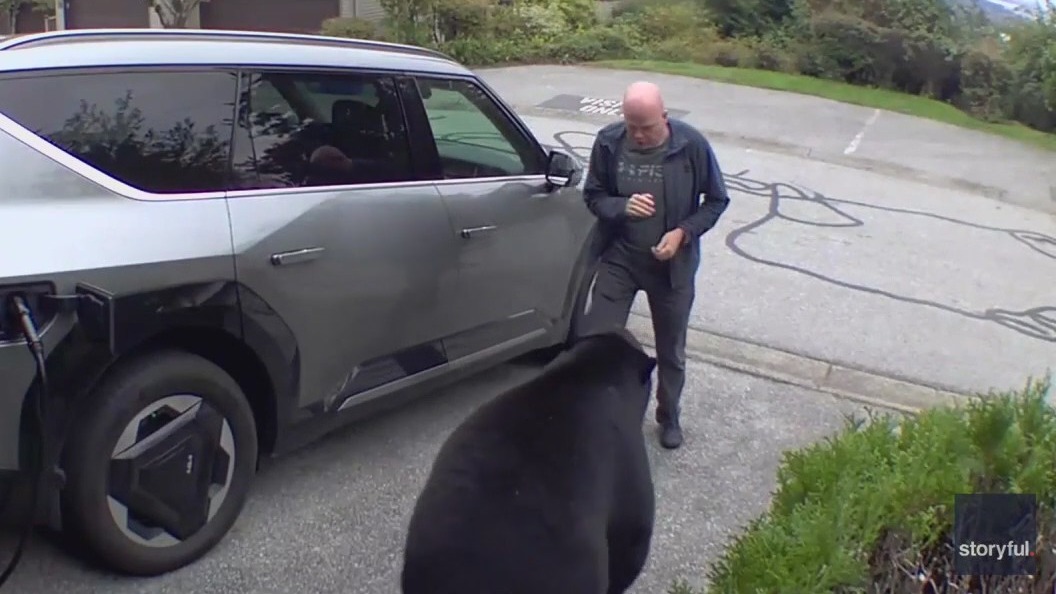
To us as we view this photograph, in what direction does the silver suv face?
facing away from the viewer and to the right of the viewer

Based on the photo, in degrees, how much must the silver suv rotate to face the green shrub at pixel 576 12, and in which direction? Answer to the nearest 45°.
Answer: approximately 45° to its left

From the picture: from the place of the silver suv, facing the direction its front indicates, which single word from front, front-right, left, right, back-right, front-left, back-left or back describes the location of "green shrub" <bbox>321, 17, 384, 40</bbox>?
front-left

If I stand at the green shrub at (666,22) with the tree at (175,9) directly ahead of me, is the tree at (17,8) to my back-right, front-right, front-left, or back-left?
front-right

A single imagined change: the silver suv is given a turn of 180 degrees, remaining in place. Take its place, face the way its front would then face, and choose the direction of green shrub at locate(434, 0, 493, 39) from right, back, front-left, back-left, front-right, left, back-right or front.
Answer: back-right

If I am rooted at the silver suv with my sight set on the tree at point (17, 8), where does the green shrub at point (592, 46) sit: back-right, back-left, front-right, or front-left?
front-right

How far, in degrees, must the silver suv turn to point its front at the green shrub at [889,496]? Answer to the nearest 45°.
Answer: approximately 90° to its right

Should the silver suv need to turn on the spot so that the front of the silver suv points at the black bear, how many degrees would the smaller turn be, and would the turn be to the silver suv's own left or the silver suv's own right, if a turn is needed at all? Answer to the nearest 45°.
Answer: approximately 90° to the silver suv's own right

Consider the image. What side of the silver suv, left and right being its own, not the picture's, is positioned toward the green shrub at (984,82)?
front

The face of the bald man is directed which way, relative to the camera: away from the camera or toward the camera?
toward the camera

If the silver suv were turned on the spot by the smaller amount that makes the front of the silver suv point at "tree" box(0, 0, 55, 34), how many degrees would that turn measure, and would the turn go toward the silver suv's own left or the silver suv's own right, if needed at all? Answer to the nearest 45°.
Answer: approximately 45° to the silver suv's own left
